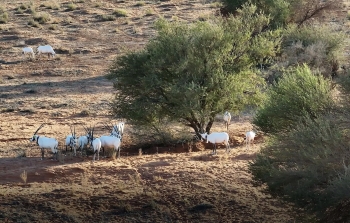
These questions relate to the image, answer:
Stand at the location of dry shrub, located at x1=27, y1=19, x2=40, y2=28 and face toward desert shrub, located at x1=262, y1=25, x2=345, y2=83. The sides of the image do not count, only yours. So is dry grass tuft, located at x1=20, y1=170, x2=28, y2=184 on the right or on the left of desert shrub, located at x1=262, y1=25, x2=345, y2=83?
right

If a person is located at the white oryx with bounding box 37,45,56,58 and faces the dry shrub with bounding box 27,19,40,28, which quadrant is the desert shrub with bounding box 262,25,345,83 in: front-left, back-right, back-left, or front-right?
back-right

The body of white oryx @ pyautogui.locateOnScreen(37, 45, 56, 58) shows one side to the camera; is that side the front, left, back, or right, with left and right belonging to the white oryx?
right

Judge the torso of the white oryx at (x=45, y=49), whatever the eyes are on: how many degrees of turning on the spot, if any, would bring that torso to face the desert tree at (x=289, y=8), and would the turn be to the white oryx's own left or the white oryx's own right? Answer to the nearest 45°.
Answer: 0° — it already faces it

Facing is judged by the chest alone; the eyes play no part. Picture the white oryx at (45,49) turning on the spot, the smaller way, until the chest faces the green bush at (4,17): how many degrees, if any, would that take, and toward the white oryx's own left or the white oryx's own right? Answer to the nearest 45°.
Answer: approximately 90° to the white oryx's own left

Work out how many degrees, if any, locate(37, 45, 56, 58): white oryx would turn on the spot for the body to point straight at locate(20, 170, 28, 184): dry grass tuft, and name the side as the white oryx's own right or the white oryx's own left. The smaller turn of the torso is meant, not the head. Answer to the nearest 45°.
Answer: approximately 90° to the white oryx's own right

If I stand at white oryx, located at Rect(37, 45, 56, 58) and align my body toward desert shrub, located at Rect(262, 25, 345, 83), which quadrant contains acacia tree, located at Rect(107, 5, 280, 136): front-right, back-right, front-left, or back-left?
front-right

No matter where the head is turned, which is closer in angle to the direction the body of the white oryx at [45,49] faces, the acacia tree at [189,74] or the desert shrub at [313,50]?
the desert shrub

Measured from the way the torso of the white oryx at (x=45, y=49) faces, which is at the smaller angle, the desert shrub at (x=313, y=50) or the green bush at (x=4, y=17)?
the desert shrub

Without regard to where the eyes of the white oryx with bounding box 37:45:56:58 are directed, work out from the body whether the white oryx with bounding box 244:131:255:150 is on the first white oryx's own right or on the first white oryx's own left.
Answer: on the first white oryx's own right
